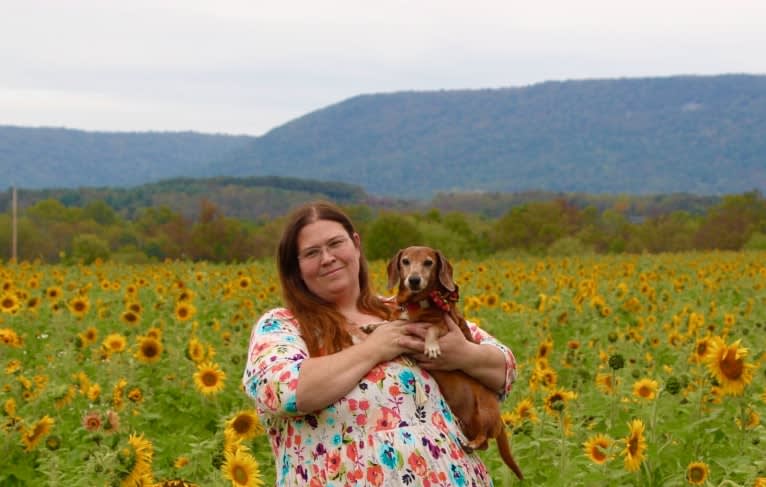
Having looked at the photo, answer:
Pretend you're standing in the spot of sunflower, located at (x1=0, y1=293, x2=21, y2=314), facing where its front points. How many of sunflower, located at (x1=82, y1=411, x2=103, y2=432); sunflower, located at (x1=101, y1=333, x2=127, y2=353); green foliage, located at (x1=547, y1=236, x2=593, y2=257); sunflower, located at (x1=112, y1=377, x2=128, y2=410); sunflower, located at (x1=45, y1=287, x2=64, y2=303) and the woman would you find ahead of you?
4

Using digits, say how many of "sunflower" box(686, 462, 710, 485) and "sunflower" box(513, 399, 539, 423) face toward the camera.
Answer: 2

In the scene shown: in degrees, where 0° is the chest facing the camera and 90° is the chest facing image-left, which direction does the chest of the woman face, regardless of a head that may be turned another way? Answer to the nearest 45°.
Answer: approximately 315°

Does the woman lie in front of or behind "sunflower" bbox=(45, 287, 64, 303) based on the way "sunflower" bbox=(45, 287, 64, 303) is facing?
in front

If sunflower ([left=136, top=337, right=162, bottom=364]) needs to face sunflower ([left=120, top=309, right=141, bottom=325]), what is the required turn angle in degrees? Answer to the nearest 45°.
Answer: approximately 180°

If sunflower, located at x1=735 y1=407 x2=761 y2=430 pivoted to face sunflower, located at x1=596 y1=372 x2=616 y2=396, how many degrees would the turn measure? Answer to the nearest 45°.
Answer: approximately 135° to its right

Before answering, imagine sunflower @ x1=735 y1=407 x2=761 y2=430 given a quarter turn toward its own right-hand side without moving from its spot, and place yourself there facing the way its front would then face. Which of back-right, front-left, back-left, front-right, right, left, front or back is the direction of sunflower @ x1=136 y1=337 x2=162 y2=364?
front

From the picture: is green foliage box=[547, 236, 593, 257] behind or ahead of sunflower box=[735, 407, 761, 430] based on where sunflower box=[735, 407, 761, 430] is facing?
behind

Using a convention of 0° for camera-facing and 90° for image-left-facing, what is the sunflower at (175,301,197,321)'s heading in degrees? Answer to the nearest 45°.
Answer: approximately 0°
